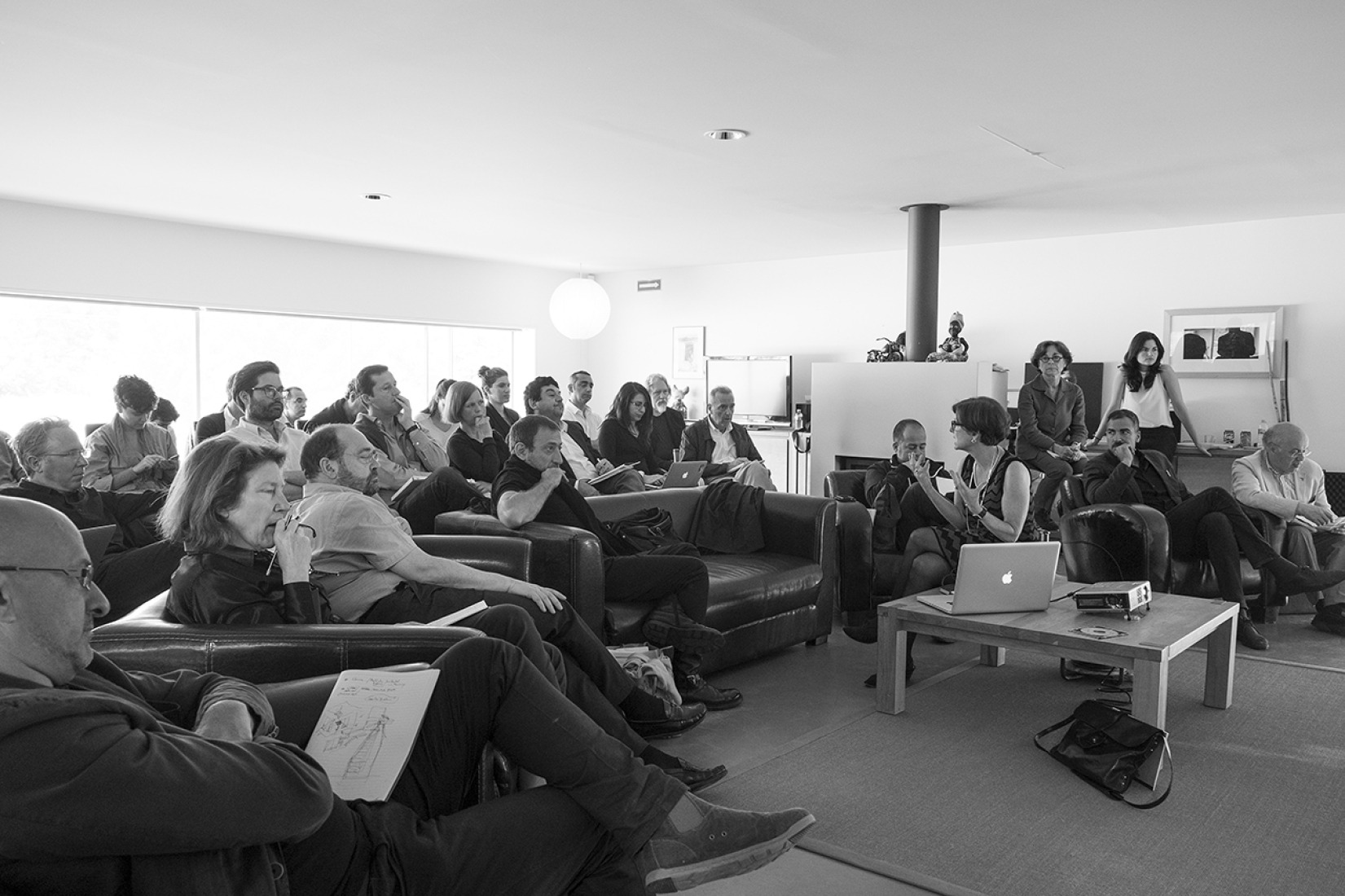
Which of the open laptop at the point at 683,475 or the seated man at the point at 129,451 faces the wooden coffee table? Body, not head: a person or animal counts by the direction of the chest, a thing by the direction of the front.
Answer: the seated man

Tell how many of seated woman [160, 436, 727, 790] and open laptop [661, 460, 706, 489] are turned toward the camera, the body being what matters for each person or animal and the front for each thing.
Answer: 0

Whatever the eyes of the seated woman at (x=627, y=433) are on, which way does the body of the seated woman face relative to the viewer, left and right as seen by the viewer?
facing the viewer and to the right of the viewer

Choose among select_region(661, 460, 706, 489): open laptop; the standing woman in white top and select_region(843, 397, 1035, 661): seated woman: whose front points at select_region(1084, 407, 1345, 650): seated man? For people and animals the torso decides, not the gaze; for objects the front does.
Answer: the standing woman in white top

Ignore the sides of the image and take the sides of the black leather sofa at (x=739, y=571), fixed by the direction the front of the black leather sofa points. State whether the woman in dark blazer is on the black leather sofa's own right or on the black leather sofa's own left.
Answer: on the black leather sofa's own left

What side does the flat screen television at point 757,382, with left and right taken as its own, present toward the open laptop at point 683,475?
front

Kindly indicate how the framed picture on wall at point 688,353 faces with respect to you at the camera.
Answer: facing the viewer

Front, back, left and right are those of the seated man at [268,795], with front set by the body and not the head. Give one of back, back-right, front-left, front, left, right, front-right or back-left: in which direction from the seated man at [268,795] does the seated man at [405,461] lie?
left

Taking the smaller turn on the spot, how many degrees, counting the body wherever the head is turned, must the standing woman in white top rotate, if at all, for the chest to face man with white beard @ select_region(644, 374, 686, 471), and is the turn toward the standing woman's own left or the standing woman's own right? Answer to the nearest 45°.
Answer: approximately 45° to the standing woman's own right

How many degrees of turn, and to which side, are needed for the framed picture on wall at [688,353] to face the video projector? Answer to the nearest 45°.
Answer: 0° — it already faces it

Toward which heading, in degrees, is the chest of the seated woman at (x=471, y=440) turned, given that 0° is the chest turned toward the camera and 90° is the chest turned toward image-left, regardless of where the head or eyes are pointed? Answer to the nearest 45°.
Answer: approximately 315°

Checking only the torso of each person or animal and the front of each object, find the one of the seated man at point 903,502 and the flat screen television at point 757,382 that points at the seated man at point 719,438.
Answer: the flat screen television

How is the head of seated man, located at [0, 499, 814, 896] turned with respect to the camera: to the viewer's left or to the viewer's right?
to the viewer's right

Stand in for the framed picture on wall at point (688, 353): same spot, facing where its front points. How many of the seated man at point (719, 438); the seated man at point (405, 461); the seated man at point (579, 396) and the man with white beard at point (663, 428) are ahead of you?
4

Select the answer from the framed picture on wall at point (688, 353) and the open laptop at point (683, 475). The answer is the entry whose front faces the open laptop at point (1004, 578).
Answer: the framed picture on wall

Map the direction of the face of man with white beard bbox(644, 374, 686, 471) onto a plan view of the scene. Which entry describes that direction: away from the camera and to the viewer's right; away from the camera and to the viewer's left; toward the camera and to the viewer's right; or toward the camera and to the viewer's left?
toward the camera and to the viewer's right

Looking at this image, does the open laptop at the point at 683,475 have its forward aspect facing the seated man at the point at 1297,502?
no

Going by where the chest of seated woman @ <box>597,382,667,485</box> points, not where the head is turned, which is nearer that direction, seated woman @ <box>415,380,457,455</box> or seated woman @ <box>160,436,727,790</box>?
the seated woman @ <box>160,436,727,790</box>

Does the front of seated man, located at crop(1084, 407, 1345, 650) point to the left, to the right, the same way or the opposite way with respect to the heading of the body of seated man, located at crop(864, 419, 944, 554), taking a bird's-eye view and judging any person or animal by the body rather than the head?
the same way
